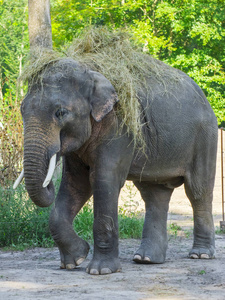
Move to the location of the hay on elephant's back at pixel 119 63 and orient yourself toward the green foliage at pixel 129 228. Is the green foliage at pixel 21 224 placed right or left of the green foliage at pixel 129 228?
left

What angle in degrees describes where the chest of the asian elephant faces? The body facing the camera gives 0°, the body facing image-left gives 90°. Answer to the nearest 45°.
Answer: approximately 45°

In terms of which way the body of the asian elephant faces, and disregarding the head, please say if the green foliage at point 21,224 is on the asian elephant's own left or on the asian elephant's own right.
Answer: on the asian elephant's own right

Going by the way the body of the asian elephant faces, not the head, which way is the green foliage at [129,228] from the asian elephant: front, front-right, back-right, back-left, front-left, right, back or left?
back-right
